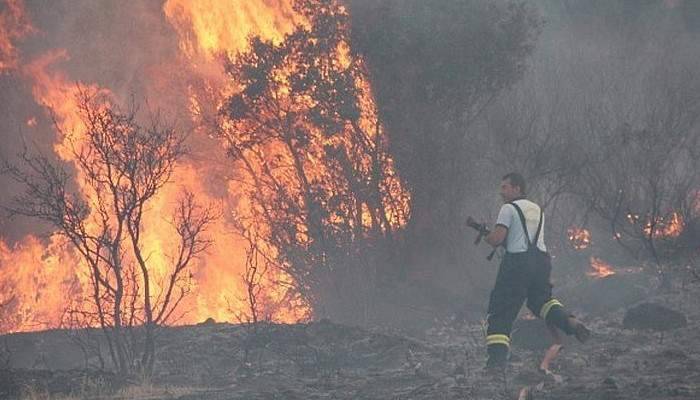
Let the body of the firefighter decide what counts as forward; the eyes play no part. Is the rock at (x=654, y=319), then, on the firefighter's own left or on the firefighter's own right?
on the firefighter's own right

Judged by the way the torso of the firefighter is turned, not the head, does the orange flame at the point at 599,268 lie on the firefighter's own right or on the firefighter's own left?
on the firefighter's own right

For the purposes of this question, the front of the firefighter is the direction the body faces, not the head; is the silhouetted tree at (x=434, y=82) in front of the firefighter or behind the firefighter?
in front

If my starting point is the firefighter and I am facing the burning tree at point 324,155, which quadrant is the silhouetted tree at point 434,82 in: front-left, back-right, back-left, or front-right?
front-right

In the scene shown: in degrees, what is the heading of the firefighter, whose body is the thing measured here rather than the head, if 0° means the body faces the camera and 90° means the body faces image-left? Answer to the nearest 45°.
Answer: approximately 135°

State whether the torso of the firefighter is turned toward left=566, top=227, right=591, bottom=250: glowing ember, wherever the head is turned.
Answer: no

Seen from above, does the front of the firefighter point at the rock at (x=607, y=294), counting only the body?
no

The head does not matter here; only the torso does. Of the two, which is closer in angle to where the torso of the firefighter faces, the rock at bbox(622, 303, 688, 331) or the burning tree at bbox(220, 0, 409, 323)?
the burning tree
